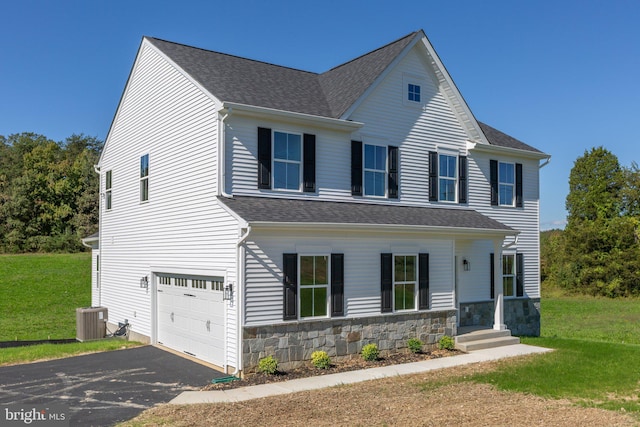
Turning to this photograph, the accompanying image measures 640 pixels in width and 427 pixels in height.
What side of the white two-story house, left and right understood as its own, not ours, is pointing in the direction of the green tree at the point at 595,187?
left

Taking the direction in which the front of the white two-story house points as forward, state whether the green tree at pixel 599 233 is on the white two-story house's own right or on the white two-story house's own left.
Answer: on the white two-story house's own left

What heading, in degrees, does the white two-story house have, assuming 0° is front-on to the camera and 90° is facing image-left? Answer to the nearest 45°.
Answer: approximately 315°
